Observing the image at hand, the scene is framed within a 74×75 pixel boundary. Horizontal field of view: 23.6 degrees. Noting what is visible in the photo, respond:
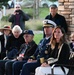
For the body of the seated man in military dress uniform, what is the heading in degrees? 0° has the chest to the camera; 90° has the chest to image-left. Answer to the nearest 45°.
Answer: approximately 45°
